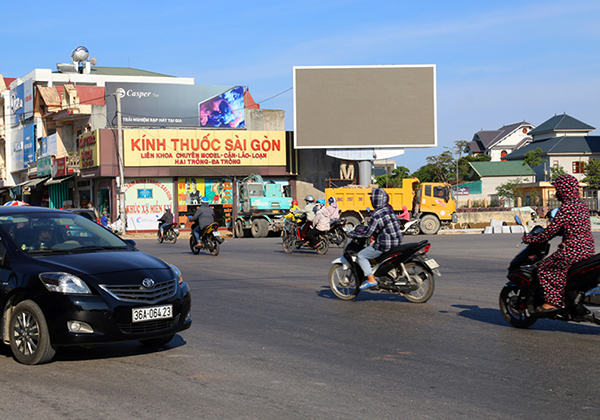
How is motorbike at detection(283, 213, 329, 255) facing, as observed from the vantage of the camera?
facing to the left of the viewer

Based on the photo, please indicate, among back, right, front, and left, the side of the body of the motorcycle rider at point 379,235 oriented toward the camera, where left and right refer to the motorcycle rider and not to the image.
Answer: left

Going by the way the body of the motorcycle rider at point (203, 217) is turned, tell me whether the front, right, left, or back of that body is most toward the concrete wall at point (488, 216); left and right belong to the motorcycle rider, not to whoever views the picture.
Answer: right

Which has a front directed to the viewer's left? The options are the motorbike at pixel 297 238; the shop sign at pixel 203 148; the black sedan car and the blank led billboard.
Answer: the motorbike

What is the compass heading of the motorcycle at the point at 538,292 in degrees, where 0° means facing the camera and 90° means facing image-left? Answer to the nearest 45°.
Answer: approximately 90°

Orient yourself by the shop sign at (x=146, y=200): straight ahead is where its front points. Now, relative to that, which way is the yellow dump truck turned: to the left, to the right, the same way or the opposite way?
to the left

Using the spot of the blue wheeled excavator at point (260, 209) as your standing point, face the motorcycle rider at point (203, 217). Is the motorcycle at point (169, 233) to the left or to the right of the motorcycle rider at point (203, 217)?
right

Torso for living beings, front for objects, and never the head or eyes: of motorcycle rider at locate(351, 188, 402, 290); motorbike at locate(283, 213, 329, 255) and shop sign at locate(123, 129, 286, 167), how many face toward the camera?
1

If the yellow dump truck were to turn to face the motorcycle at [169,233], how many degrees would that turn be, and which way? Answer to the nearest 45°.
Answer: approximately 135° to its right

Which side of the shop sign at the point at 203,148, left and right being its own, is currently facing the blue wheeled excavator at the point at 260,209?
front

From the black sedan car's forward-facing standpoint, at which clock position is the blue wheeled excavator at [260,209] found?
The blue wheeled excavator is roughly at 8 o'clock from the black sedan car.

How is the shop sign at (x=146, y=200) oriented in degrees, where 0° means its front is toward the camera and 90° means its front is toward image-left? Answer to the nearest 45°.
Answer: approximately 0°
